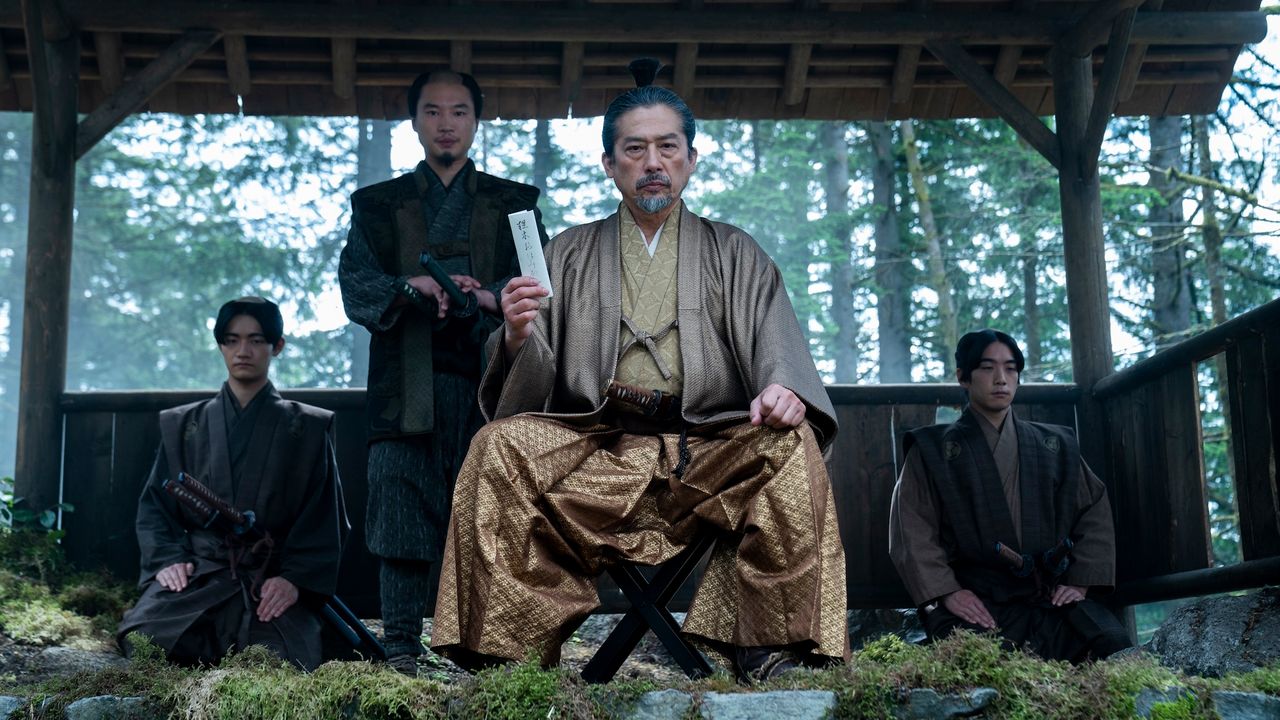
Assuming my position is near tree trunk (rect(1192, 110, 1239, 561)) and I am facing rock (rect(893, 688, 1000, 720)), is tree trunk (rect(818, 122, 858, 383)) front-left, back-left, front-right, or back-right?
back-right

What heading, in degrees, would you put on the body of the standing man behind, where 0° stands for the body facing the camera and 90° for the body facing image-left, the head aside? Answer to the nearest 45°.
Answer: approximately 0°

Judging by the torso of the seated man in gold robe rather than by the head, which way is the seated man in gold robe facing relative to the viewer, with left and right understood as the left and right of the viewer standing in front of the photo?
facing the viewer

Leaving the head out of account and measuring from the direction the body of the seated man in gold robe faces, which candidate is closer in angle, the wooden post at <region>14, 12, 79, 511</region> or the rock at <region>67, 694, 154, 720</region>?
the rock

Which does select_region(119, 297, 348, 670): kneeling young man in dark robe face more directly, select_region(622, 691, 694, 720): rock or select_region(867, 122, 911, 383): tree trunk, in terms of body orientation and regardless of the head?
the rock

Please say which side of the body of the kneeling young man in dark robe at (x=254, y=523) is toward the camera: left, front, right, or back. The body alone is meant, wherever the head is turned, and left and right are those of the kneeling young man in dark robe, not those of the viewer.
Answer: front

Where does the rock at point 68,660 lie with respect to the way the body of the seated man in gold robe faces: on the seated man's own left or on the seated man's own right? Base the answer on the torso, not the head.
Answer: on the seated man's own right

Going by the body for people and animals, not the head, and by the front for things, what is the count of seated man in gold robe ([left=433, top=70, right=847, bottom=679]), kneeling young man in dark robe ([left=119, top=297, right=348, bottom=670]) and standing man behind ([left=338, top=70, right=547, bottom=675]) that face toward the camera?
3

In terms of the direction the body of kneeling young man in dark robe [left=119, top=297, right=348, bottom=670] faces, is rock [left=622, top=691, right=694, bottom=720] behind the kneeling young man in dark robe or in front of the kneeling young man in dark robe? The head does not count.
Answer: in front
